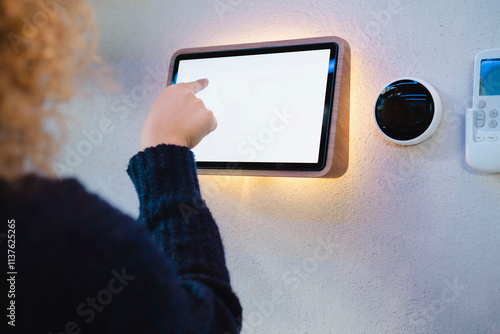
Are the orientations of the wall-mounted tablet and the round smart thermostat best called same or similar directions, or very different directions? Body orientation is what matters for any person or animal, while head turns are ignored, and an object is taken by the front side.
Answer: same or similar directions

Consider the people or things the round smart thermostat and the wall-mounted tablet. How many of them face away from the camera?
0

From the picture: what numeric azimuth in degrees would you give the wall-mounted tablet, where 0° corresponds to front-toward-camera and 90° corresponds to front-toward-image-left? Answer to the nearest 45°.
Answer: approximately 45°
